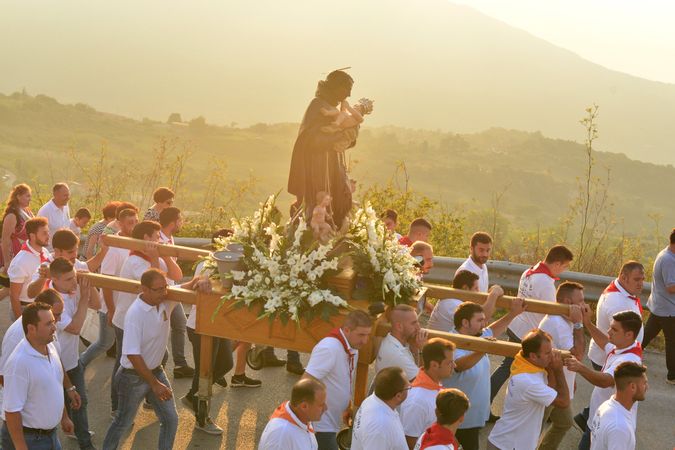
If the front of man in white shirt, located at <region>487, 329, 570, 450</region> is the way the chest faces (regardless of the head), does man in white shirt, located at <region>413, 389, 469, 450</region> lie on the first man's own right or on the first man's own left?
on the first man's own right

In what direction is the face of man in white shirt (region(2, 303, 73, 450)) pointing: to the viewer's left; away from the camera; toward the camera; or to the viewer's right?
to the viewer's right

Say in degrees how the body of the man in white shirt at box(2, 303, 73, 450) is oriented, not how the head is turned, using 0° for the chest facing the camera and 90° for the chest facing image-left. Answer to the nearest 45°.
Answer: approximately 315°
